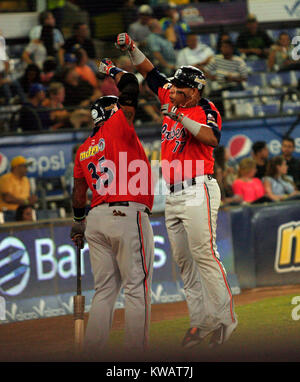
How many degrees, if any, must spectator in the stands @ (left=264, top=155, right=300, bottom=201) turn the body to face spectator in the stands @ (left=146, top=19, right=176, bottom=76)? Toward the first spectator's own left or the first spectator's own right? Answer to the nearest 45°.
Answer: approximately 180°

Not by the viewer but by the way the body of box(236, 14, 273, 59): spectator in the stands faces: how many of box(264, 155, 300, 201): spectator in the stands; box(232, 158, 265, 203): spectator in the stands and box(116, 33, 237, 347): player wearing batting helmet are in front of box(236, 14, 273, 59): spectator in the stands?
3

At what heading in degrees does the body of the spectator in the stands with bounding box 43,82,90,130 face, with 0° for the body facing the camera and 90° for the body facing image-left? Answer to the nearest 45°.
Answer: approximately 315°

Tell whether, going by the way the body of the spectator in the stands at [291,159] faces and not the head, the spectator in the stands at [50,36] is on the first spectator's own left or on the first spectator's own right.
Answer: on the first spectator's own right

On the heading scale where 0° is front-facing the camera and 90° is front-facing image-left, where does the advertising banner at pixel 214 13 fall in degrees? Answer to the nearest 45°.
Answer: approximately 0°

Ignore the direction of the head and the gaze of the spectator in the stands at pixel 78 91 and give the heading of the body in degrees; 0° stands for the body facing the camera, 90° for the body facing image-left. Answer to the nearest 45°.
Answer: approximately 315°

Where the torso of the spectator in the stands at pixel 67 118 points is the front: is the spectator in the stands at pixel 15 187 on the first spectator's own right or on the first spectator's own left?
on the first spectator's own right

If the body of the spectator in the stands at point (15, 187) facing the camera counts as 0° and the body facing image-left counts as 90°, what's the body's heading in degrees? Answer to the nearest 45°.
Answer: approximately 315°

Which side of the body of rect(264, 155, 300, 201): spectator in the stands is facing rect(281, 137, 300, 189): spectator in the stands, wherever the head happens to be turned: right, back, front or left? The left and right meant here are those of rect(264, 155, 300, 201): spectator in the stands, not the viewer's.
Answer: left

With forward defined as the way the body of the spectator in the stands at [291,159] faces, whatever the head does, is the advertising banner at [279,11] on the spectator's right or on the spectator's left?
on the spectator's right
